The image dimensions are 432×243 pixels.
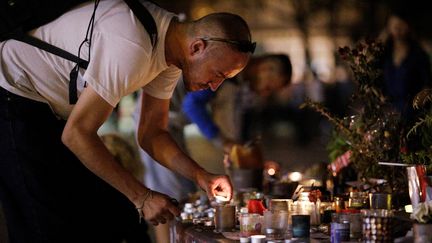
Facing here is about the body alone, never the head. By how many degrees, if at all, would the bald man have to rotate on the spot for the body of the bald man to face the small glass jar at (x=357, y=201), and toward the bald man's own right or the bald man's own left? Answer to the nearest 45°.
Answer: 0° — they already face it

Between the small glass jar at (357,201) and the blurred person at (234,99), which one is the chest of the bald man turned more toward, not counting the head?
the small glass jar

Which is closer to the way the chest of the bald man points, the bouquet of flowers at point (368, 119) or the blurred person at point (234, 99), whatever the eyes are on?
the bouquet of flowers

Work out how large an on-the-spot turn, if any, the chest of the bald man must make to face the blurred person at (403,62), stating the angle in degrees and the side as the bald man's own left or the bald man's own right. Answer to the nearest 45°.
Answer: approximately 45° to the bald man's own left

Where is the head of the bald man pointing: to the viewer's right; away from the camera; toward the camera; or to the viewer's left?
to the viewer's right

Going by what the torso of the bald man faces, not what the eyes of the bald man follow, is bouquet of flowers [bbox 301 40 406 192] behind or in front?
in front

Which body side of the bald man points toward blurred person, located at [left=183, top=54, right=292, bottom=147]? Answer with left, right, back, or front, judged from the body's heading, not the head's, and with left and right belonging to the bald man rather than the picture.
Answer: left

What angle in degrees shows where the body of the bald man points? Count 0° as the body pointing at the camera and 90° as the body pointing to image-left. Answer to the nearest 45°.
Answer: approximately 270°
